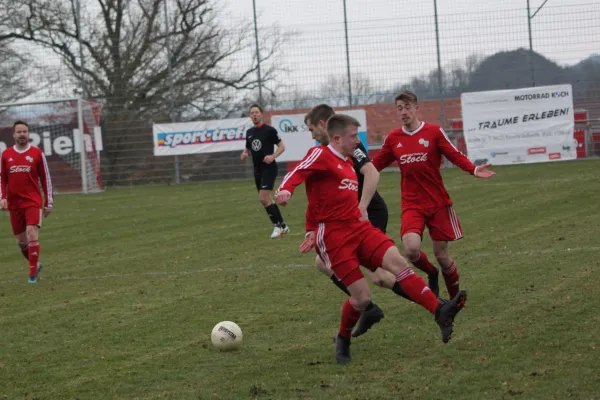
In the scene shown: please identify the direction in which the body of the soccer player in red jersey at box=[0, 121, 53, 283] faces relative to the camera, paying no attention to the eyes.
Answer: toward the camera

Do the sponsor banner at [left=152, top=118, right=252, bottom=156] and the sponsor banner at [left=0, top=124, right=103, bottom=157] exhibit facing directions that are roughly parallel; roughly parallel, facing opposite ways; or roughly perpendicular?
roughly parallel

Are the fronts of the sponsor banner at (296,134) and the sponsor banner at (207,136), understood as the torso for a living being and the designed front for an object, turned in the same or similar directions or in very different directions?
same or similar directions

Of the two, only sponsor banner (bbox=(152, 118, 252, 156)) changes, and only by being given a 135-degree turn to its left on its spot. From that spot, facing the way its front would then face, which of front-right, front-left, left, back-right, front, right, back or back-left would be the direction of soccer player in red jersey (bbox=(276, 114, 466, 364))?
back-right

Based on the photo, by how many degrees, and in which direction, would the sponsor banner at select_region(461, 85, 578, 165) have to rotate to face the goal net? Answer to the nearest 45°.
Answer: approximately 90° to its right

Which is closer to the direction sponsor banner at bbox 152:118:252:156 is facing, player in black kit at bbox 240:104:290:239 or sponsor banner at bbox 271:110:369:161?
the player in black kit

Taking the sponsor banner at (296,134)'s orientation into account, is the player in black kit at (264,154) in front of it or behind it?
in front

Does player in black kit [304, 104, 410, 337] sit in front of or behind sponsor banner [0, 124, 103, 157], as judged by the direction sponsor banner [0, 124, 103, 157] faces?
in front

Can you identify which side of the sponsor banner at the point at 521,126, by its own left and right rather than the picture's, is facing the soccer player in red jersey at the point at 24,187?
front

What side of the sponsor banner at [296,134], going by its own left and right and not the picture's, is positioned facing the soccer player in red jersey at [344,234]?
front

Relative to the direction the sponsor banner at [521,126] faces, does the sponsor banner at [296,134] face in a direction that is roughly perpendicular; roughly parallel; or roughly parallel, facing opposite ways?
roughly parallel

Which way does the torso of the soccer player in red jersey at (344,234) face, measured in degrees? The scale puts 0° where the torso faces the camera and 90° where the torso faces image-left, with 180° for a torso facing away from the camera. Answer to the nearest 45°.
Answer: approximately 315°

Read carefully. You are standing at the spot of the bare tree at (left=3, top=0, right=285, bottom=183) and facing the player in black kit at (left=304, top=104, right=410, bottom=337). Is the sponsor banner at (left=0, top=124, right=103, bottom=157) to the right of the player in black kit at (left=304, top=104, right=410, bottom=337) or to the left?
right

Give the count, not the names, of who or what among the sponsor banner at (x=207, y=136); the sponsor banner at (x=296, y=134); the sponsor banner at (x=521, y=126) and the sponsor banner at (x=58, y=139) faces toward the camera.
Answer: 4

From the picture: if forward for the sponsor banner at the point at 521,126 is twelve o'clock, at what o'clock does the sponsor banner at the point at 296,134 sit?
the sponsor banner at the point at 296,134 is roughly at 3 o'clock from the sponsor banner at the point at 521,126.

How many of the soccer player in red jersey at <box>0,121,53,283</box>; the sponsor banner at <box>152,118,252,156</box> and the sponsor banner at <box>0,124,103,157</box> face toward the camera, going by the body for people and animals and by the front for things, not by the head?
3

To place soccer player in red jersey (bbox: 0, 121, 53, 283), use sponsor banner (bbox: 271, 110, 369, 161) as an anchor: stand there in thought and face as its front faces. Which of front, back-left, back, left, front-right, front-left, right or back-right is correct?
front

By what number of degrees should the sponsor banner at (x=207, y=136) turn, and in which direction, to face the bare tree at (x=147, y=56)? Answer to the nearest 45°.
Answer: approximately 180°
